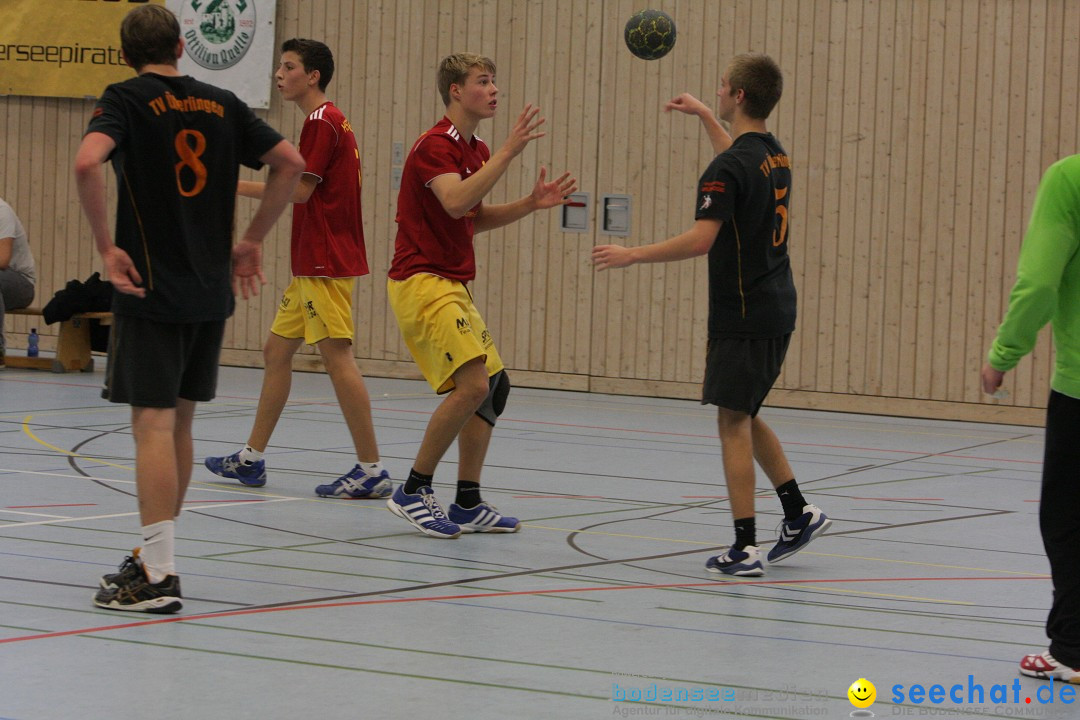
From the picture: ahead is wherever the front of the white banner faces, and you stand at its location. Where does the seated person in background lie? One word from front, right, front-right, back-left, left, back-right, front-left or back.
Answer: front-right

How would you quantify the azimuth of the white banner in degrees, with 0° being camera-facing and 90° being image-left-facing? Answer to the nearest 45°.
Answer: approximately 0°

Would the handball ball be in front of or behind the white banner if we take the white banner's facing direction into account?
in front
